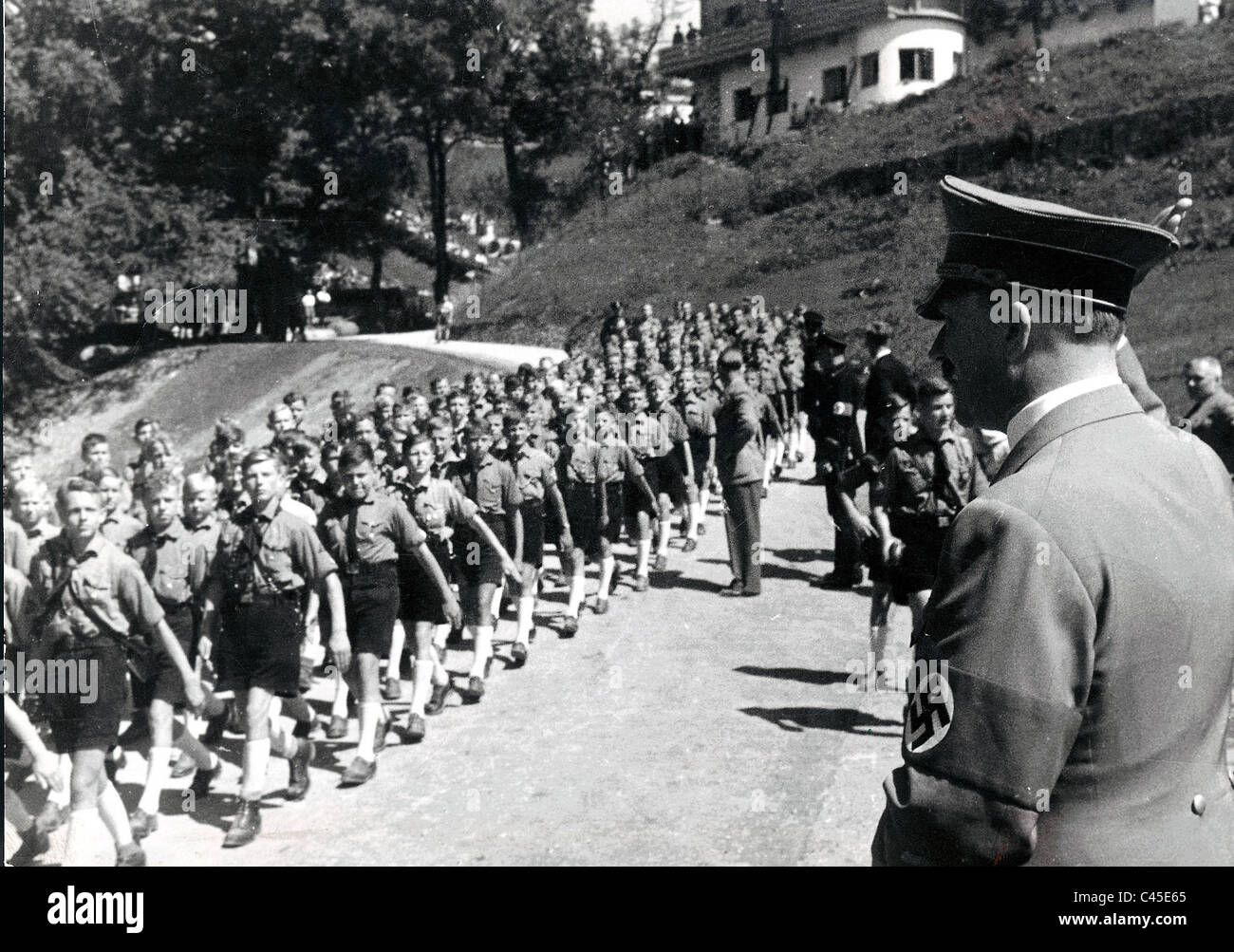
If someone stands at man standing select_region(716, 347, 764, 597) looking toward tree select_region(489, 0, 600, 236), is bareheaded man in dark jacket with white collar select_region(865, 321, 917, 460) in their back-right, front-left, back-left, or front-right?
back-right

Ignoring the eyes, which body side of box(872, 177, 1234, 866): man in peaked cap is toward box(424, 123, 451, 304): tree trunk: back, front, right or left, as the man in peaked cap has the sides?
front

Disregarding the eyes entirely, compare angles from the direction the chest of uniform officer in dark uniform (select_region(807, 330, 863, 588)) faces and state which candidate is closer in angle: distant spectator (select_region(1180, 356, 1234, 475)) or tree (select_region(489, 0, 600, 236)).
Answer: the tree

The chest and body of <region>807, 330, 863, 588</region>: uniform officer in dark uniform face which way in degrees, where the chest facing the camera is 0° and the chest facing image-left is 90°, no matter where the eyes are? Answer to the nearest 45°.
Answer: approximately 90°

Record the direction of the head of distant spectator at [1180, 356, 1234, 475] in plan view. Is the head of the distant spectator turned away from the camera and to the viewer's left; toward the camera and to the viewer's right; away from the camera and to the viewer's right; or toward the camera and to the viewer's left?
toward the camera and to the viewer's left

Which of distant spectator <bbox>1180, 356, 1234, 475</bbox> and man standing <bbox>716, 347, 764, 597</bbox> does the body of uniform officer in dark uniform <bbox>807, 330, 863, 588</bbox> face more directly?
the man standing

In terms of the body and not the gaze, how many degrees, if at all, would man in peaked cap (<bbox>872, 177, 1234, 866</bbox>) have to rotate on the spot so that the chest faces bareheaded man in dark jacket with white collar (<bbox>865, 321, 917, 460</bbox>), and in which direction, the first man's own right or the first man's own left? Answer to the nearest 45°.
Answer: approximately 45° to the first man's own right

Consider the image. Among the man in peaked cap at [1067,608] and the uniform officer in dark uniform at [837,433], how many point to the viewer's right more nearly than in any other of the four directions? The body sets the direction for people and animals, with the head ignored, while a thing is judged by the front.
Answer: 0

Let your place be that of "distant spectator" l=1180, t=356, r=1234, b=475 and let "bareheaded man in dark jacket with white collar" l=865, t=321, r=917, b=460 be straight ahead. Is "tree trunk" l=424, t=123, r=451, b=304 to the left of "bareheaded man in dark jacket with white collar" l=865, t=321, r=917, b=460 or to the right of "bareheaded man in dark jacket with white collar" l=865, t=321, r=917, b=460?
right

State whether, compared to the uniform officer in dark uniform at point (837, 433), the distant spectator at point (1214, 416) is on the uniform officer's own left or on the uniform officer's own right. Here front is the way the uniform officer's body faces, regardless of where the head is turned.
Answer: on the uniform officer's own left

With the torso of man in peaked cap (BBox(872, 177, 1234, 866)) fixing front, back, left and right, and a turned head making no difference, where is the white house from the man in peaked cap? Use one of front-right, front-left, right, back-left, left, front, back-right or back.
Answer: front-right

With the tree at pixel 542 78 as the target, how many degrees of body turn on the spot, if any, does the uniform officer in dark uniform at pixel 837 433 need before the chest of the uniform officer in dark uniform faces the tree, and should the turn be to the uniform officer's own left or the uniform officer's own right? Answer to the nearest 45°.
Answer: approximately 90° to the uniform officer's own right

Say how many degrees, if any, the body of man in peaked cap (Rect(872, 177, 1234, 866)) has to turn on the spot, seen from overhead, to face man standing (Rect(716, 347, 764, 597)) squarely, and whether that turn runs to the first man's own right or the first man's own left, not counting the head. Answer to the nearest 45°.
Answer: approximately 45° to the first man's own right

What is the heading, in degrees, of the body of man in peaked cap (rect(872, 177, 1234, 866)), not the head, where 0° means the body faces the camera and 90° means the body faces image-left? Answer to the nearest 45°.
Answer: approximately 135°
